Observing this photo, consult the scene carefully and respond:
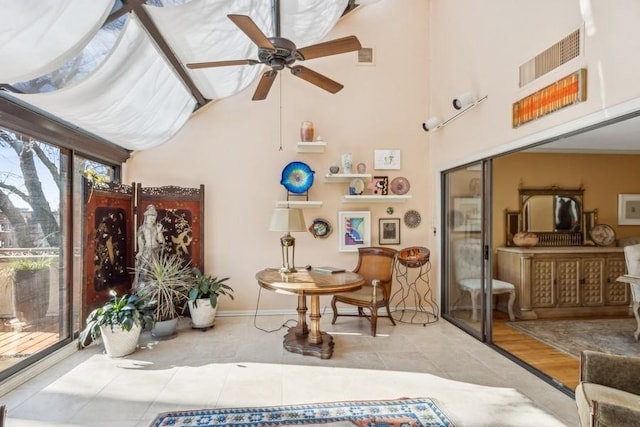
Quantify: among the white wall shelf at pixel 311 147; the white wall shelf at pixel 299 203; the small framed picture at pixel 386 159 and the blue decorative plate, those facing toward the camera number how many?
4

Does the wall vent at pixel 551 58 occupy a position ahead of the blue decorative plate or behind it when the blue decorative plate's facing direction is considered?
ahead

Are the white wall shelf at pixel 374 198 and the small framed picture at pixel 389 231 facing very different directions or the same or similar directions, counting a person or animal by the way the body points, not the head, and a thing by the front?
same or similar directions

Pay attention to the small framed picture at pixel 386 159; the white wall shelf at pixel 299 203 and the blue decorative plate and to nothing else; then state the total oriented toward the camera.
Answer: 3

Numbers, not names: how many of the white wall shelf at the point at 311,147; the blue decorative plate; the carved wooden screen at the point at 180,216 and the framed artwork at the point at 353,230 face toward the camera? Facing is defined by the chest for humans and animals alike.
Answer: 4

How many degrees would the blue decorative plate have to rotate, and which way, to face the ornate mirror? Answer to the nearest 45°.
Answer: approximately 90° to its left

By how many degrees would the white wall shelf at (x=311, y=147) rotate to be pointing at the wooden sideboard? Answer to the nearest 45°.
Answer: approximately 90° to its left

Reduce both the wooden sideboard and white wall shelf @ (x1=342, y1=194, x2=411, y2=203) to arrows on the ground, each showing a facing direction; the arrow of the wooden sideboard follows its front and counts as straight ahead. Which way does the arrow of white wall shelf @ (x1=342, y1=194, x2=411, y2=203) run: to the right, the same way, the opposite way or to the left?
the same way

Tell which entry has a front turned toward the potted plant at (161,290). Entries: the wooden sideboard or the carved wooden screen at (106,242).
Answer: the carved wooden screen

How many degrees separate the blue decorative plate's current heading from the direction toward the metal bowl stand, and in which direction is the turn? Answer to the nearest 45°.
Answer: approximately 90° to its left

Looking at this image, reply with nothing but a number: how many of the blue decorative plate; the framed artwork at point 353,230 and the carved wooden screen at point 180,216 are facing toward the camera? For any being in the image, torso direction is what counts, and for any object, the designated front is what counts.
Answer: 3

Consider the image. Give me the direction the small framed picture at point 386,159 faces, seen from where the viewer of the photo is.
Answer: facing the viewer

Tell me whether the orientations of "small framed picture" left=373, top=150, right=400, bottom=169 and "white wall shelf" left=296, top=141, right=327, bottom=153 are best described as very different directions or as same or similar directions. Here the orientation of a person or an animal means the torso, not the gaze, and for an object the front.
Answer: same or similar directions

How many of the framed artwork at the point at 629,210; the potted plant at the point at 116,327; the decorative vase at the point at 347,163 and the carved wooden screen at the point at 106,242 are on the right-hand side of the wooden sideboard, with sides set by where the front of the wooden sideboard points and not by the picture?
3

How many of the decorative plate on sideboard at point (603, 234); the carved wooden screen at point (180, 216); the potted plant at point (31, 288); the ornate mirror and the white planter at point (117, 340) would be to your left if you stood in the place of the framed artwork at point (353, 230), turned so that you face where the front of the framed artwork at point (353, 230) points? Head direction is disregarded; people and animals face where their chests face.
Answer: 2

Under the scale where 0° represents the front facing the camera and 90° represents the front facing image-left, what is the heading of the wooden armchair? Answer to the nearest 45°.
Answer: approximately 45°

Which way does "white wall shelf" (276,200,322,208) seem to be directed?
toward the camera
